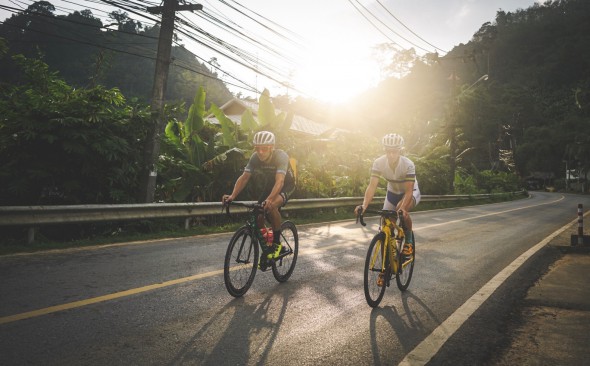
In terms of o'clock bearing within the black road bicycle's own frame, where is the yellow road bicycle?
The yellow road bicycle is roughly at 8 o'clock from the black road bicycle.

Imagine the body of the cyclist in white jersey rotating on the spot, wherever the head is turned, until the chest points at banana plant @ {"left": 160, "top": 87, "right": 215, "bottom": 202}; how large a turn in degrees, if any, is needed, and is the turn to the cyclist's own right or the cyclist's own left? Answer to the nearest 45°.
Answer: approximately 90° to the cyclist's own right

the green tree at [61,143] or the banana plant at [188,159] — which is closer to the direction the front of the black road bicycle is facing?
the green tree

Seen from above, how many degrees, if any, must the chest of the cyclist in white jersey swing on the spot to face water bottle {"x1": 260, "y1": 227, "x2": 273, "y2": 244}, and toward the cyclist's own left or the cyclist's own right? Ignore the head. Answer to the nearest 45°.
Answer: approximately 45° to the cyclist's own right

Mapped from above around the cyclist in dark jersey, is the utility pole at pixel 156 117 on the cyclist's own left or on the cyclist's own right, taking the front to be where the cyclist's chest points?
on the cyclist's own right

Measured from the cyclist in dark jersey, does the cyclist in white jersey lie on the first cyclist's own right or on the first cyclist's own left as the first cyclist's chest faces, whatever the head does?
on the first cyclist's own left

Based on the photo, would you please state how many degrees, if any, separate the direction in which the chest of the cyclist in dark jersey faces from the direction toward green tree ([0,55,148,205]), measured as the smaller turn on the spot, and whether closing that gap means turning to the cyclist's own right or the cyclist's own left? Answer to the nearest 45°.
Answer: approximately 90° to the cyclist's own right
